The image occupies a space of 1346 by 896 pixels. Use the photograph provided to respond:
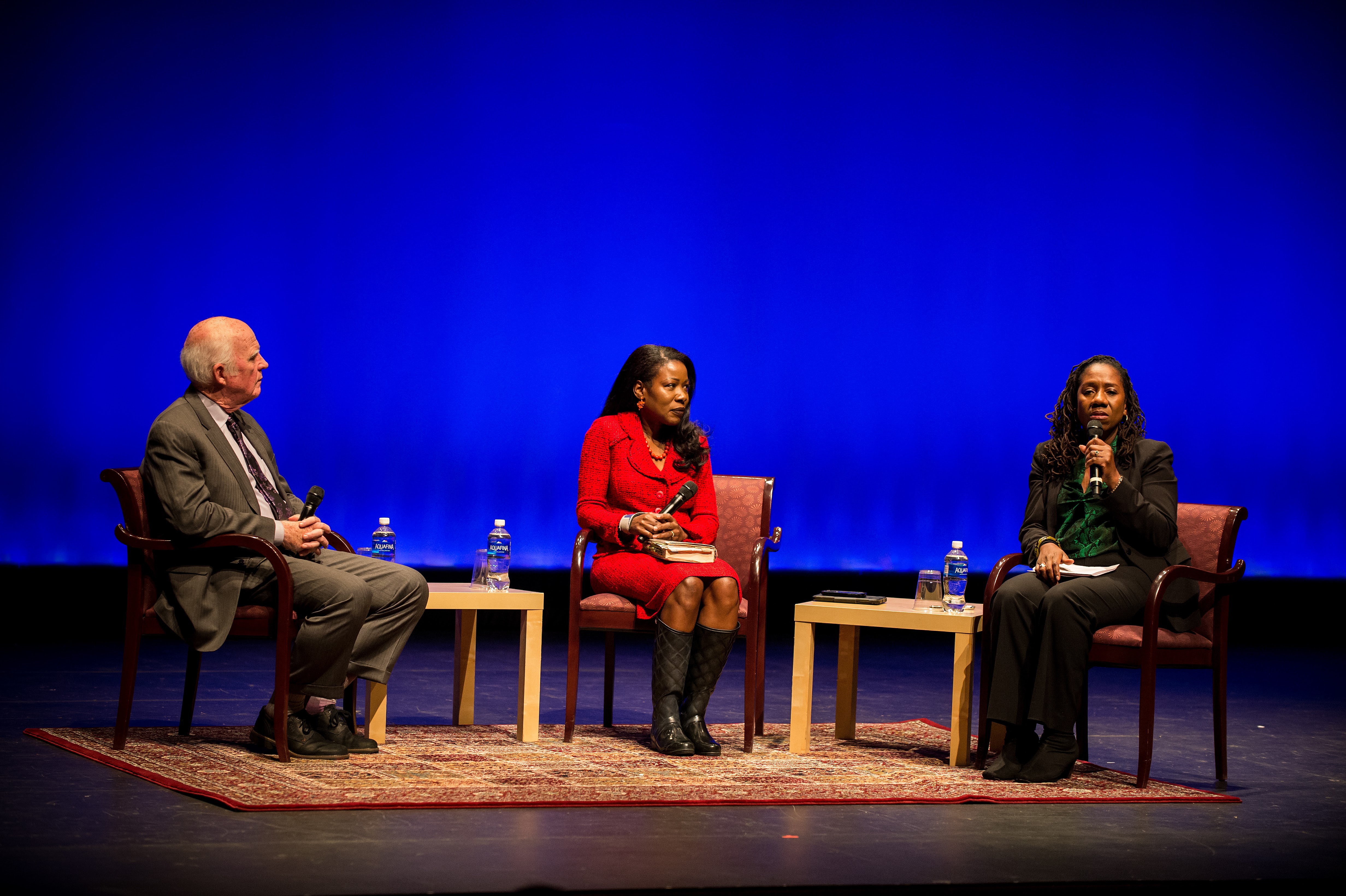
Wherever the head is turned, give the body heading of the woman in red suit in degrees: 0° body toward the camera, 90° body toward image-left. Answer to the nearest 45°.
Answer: approximately 315°

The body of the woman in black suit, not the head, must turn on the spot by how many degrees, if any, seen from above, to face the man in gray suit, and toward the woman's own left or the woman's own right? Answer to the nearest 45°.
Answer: approximately 45° to the woman's own right

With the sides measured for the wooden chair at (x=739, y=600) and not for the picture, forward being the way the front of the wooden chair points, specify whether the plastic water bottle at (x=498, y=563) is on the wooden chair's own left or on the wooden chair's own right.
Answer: on the wooden chair's own right

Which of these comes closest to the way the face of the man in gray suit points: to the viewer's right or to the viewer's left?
to the viewer's right

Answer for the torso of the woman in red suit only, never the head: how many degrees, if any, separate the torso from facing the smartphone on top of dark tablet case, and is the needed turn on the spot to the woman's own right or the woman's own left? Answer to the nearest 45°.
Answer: approximately 45° to the woman's own left

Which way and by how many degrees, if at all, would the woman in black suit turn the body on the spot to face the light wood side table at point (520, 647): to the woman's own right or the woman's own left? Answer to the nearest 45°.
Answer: approximately 45° to the woman's own right
